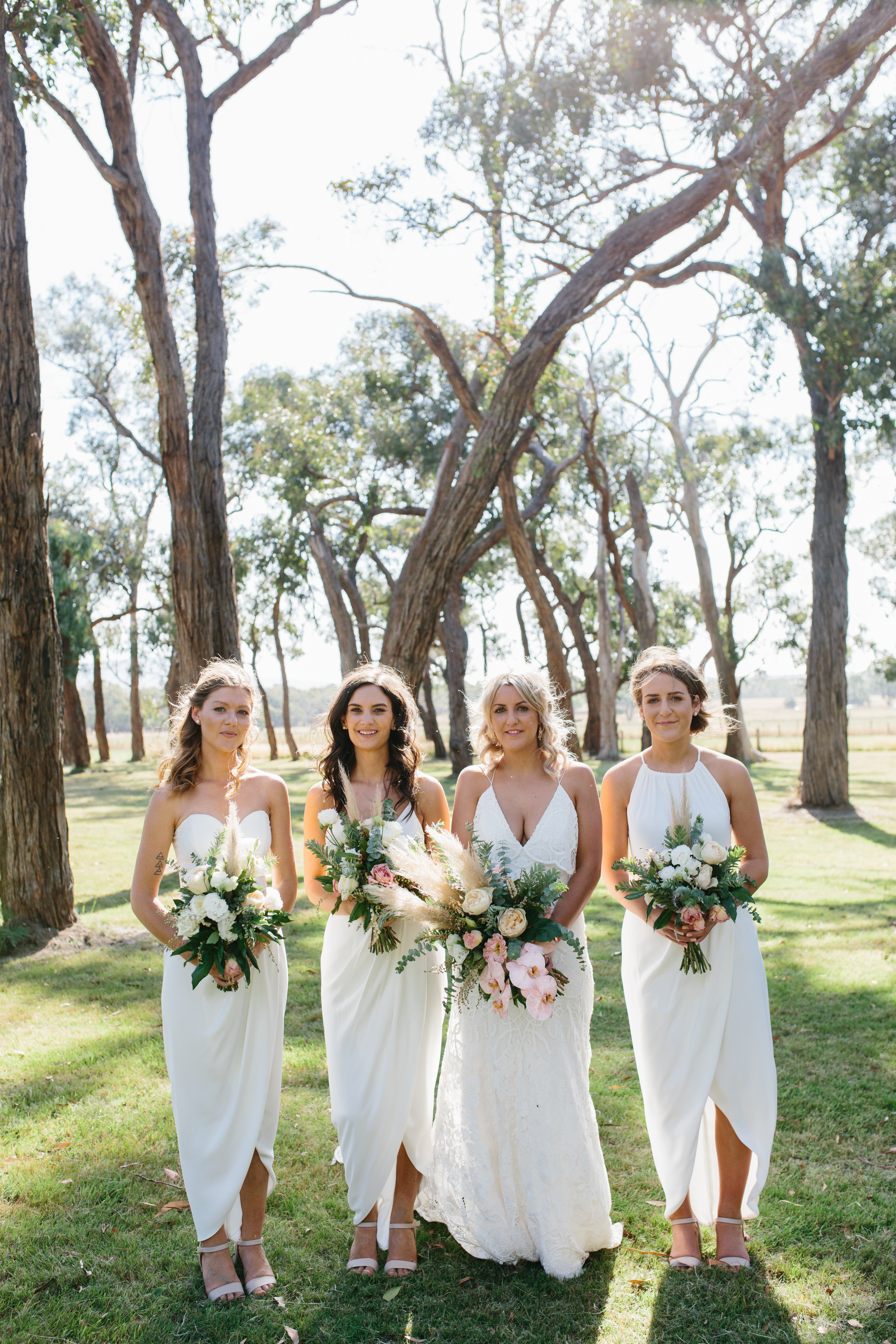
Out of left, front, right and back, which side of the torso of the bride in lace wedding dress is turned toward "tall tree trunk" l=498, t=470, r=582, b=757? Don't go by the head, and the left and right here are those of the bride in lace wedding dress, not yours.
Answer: back

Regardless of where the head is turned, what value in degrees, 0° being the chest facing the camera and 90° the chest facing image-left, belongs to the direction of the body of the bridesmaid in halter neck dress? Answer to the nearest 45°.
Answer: approximately 0°

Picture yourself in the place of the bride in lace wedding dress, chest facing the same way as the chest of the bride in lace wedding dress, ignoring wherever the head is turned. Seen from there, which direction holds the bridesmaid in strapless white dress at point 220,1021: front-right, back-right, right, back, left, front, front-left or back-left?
right

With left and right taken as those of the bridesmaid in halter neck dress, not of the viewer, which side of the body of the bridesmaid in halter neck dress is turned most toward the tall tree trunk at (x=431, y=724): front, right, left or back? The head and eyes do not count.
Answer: back

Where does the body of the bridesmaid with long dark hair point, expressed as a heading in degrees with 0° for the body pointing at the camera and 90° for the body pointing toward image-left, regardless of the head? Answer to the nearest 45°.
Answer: approximately 0°

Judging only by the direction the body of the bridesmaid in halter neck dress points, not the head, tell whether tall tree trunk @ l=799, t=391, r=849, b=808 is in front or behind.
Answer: behind

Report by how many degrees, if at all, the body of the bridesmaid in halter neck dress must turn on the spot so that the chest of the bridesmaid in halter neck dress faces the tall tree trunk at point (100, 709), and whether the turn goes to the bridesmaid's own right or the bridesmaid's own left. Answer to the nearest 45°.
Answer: approximately 135° to the bridesmaid's own right

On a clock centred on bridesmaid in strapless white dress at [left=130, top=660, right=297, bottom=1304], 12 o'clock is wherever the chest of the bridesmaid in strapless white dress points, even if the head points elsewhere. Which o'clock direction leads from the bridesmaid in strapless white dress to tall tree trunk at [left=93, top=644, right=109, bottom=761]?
The tall tree trunk is roughly at 6 o'clock from the bridesmaid in strapless white dress.
